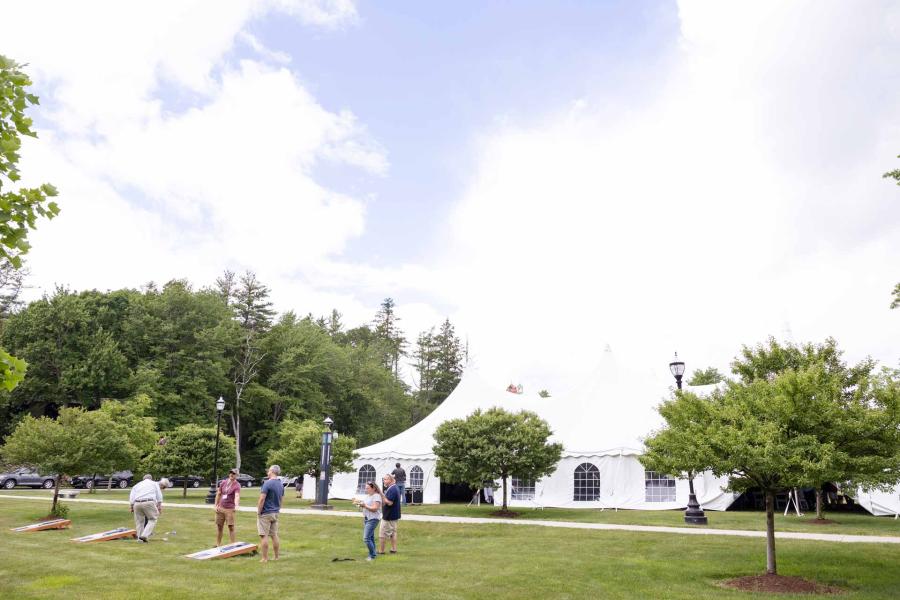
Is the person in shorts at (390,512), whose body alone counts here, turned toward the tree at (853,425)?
no

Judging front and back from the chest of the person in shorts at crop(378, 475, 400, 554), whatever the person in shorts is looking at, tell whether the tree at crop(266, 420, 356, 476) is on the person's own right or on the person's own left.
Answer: on the person's own right

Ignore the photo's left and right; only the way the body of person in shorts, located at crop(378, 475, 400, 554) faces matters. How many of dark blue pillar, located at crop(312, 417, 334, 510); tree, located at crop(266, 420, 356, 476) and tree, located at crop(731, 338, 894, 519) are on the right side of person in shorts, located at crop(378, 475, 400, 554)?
2

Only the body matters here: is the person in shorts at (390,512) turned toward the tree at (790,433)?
no

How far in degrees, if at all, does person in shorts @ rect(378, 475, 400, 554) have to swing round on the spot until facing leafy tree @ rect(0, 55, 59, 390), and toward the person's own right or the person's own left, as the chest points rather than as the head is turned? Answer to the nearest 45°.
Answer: approximately 90° to the person's own left

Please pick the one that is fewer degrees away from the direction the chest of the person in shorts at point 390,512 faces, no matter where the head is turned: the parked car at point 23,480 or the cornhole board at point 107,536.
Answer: the cornhole board

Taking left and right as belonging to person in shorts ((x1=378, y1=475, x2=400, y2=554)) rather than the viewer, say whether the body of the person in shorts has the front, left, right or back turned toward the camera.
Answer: left

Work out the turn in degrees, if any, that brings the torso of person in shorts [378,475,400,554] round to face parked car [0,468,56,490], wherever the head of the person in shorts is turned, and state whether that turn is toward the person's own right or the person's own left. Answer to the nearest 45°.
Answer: approximately 45° to the person's own right

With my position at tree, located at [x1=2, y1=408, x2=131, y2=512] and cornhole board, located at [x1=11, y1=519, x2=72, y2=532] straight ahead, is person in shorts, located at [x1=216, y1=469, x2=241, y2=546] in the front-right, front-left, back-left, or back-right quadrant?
front-left

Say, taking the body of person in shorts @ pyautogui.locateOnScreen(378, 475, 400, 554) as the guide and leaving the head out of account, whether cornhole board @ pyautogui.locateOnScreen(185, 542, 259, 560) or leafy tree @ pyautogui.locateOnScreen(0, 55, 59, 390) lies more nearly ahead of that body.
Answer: the cornhole board

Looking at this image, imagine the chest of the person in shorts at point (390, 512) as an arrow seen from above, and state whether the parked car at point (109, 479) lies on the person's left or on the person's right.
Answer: on the person's right

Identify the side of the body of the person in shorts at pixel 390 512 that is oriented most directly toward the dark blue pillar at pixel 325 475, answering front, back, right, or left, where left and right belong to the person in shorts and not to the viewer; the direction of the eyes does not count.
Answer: right

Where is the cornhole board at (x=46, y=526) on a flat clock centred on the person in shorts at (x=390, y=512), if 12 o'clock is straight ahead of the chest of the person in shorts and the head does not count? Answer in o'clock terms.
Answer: The cornhole board is roughly at 1 o'clock from the person in shorts.

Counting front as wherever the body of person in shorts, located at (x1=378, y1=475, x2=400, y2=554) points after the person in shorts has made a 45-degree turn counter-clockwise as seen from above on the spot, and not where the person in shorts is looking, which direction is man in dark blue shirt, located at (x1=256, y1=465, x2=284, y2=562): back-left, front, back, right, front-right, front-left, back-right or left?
front

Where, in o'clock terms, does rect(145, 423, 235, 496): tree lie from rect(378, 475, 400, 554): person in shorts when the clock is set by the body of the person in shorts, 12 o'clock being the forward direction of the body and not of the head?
The tree is roughly at 2 o'clock from the person in shorts.

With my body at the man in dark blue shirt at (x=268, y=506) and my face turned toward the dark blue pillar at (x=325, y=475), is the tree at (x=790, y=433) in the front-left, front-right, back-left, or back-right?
back-right

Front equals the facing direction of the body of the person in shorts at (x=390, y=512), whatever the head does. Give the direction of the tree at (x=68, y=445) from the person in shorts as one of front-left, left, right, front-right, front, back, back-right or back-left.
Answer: front-right
